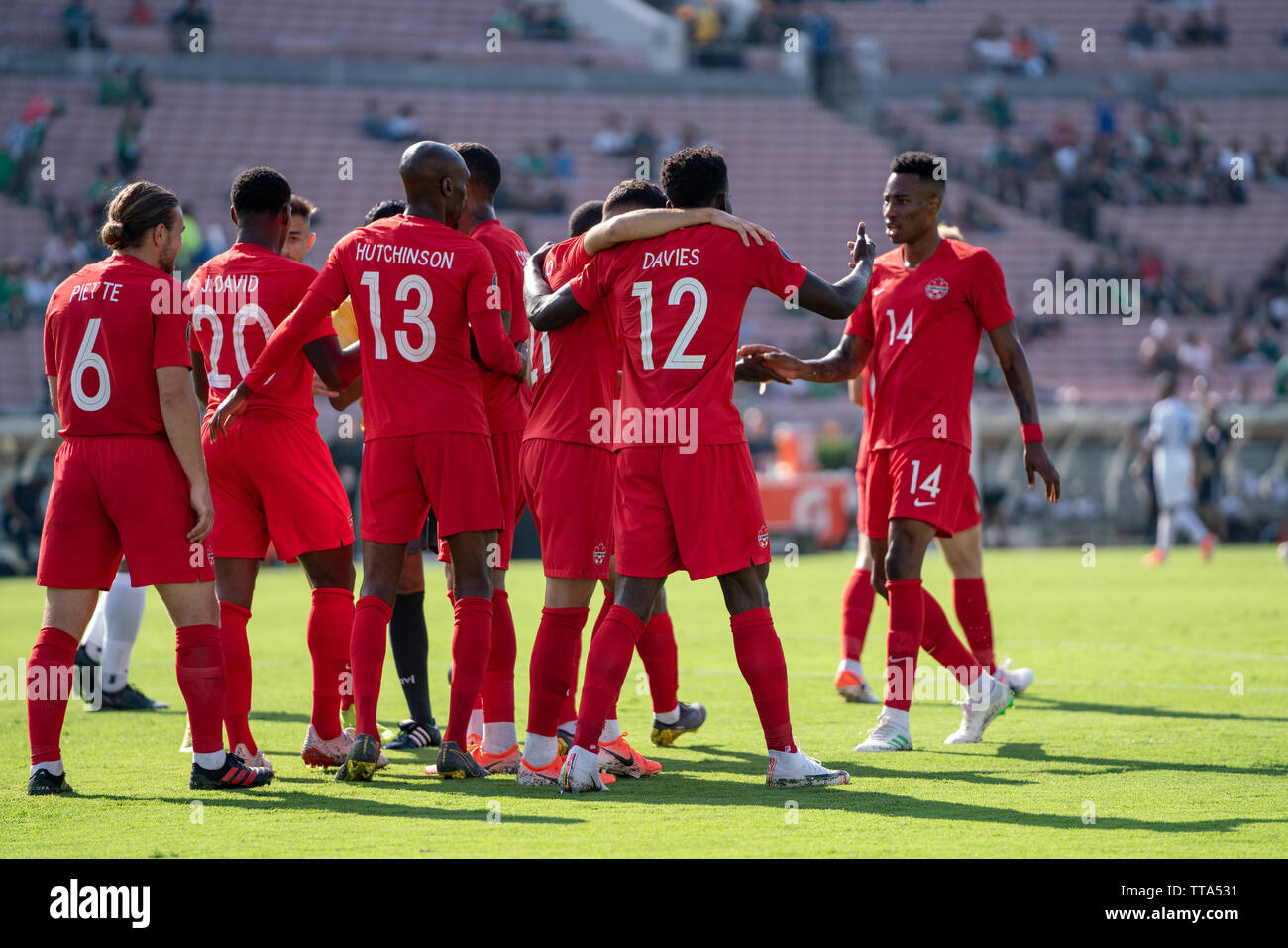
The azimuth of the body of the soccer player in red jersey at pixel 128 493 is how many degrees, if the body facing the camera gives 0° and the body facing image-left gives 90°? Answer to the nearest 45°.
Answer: approximately 225°

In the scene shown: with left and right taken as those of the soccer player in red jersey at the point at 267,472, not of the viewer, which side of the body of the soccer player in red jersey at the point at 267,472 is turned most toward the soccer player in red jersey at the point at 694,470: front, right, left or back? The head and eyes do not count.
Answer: right

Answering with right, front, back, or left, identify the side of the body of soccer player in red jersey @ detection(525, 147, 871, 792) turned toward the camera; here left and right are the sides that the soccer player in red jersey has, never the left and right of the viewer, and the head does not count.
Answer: back

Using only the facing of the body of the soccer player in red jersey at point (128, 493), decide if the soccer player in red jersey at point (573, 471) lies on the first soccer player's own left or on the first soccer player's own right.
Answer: on the first soccer player's own right

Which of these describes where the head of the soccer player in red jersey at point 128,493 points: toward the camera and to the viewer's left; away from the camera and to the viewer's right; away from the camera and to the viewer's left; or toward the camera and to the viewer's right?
away from the camera and to the viewer's right
